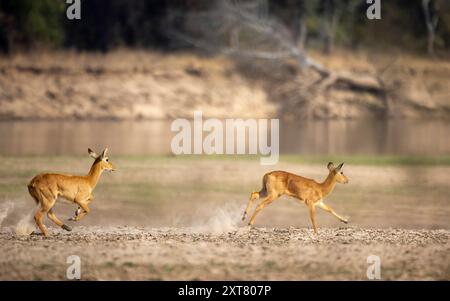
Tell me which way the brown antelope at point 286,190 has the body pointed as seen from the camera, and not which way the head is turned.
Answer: to the viewer's right

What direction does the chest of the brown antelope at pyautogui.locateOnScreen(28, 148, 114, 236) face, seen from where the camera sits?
to the viewer's right

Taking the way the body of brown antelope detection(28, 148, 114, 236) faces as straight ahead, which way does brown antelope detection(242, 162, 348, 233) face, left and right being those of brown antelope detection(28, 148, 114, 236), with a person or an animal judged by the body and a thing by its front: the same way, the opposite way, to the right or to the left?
the same way

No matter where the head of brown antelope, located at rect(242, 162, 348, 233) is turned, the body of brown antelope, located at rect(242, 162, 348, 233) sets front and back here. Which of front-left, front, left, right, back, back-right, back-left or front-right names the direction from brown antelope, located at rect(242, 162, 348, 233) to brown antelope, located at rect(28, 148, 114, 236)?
back

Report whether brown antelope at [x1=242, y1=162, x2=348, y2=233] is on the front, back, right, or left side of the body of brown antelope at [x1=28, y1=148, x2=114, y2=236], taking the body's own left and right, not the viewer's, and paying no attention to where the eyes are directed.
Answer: front

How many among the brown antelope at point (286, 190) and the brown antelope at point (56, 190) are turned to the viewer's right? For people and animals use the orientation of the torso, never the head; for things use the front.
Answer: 2
